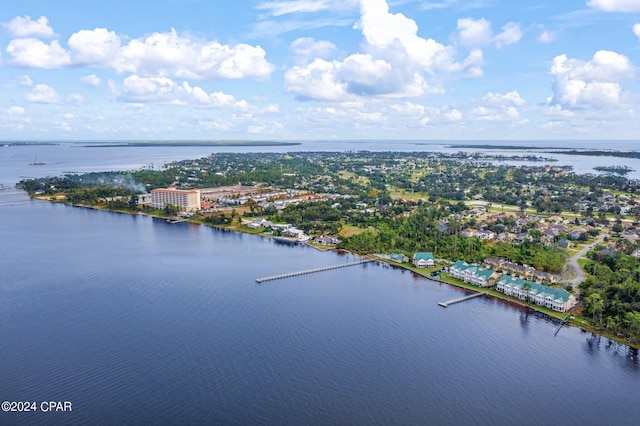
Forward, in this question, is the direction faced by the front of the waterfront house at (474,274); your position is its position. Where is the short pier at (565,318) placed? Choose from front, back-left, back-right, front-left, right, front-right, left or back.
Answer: left

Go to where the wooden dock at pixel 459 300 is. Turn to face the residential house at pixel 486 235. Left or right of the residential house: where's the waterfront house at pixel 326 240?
left

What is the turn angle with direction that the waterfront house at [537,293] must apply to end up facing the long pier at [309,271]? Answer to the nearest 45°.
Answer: approximately 45° to its right

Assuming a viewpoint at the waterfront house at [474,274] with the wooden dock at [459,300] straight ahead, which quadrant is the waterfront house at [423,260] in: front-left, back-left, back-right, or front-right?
back-right

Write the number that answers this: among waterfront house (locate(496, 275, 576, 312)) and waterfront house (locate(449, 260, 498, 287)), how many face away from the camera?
0

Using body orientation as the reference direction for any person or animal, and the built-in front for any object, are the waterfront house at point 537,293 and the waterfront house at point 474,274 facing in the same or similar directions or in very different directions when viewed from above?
same or similar directions

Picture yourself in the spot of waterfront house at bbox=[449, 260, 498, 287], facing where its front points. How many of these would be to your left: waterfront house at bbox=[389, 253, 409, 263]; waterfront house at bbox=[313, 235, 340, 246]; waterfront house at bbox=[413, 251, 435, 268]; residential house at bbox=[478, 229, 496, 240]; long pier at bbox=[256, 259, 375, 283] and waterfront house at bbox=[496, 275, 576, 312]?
1

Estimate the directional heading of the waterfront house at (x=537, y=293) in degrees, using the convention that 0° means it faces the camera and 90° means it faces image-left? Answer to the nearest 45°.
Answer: approximately 45°

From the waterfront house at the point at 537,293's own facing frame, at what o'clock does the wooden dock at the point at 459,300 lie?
The wooden dock is roughly at 1 o'clock from the waterfront house.

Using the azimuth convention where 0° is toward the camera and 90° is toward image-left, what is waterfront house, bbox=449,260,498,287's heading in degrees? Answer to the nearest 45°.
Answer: approximately 45°

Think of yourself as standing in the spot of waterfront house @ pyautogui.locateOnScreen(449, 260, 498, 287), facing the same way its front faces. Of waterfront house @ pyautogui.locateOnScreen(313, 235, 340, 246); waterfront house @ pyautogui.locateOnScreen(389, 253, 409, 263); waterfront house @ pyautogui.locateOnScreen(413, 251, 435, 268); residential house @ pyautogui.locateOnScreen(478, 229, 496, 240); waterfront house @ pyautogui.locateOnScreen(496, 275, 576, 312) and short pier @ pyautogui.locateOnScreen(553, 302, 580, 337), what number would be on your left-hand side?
2

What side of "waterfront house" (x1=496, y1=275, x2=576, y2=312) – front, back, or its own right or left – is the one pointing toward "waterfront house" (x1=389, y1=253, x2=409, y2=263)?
right

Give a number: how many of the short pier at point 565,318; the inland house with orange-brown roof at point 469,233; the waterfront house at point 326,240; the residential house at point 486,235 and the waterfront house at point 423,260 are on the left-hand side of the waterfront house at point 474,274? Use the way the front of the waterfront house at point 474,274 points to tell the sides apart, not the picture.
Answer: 1

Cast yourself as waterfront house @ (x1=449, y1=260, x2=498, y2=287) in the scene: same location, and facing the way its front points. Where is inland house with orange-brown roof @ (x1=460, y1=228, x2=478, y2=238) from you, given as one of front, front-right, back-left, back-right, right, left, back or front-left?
back-right

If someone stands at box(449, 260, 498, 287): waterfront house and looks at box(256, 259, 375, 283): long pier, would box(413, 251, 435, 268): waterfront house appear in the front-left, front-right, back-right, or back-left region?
front-right

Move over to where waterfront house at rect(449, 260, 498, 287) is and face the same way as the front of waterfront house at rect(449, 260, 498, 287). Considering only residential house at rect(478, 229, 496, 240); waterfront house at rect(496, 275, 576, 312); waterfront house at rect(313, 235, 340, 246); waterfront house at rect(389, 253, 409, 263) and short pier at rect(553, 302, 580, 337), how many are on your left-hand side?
2
